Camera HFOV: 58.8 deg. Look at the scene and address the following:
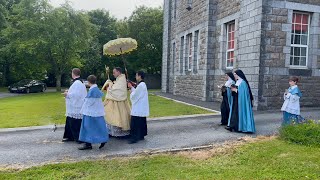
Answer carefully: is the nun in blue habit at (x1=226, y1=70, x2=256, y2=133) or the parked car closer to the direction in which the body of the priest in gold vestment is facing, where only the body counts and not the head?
the parked car

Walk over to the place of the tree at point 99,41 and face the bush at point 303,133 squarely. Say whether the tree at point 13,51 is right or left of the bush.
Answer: right

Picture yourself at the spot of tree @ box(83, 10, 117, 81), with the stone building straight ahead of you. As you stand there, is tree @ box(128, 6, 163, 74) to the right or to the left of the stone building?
left

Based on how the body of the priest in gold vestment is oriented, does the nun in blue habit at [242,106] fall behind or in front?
behind

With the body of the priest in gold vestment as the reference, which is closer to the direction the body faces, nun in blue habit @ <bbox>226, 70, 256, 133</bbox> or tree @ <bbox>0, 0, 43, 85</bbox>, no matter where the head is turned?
the tree

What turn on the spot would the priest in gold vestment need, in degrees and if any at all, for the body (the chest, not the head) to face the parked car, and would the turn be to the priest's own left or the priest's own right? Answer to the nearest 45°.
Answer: approximately 90° to the priest's own right

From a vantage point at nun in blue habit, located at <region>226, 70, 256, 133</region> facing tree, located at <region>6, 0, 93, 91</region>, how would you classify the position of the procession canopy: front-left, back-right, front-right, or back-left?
front-left

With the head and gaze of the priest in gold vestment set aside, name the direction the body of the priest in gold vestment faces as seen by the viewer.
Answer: to the viewer's left
